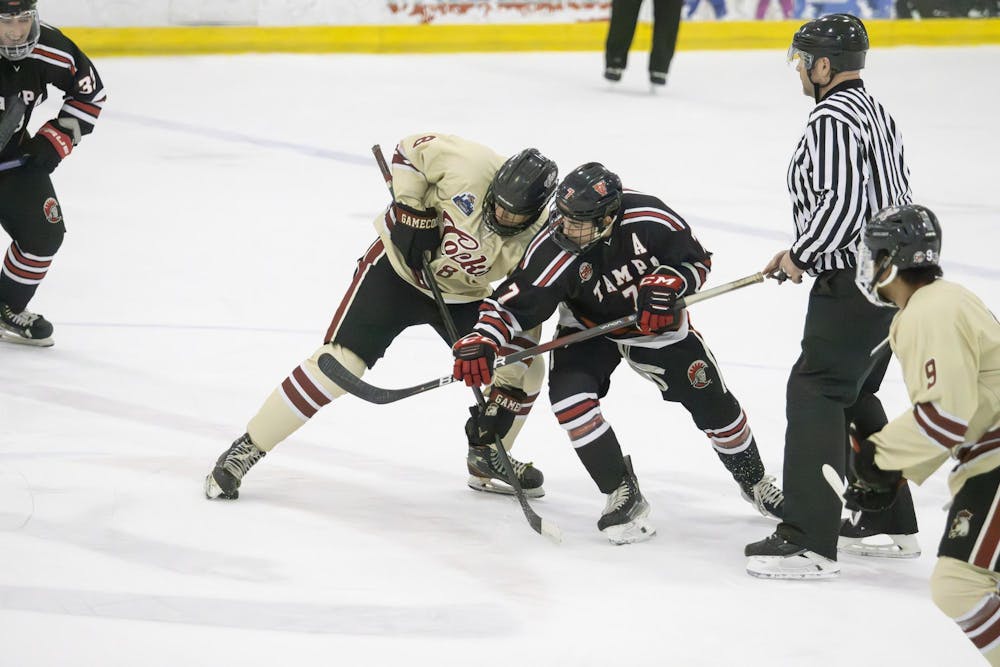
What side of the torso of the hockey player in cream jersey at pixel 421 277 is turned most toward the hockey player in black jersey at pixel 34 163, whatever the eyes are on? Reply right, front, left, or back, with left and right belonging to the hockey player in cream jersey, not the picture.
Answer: back

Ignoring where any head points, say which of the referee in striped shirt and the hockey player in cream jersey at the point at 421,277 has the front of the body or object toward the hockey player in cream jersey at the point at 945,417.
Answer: the hockey player in cream jersey at the point at 421,277

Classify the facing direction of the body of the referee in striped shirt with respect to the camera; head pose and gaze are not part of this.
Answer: to the viewer's left

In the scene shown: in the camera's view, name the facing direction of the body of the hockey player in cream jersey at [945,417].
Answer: to the viewer's left

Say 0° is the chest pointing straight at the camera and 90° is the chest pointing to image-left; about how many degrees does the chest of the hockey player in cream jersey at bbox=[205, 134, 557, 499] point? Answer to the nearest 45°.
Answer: approximately 315°

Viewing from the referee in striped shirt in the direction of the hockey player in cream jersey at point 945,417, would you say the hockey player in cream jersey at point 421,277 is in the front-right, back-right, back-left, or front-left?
back-right

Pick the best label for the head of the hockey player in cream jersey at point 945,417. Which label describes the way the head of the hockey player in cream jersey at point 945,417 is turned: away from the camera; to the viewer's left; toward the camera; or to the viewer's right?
to the viewer's left

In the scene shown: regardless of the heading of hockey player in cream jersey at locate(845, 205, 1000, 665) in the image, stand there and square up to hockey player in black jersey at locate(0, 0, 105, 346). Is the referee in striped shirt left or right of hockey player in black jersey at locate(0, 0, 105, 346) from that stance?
right
